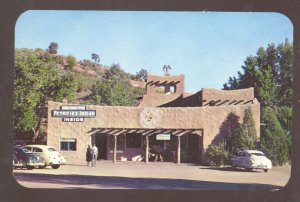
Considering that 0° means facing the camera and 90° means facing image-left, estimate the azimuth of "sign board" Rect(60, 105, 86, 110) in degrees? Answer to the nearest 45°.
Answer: approximately 0°

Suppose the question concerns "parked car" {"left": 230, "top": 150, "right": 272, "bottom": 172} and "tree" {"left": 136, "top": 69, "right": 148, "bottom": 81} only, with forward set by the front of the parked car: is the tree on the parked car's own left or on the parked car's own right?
on the parked car's own left

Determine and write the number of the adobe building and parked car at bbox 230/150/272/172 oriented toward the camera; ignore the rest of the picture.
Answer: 1

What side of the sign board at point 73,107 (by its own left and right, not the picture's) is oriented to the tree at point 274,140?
left

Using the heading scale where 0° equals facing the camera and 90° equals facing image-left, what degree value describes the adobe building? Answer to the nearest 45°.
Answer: approximately 0°

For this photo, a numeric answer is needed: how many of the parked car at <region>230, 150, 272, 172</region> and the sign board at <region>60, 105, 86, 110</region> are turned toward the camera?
1
